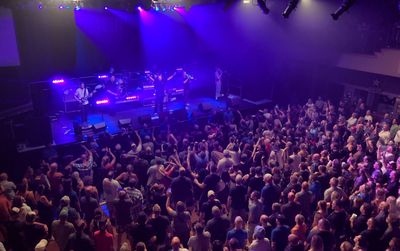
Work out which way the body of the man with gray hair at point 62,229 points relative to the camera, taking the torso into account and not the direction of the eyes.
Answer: away from the camera

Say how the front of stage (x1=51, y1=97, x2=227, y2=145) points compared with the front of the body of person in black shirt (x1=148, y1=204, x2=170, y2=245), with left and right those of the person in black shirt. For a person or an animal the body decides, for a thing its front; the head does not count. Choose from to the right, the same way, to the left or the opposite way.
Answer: the opposite way

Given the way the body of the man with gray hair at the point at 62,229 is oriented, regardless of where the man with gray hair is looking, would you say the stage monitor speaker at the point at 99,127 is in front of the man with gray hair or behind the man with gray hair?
in front

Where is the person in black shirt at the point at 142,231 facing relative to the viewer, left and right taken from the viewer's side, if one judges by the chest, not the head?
facing away from the viewer

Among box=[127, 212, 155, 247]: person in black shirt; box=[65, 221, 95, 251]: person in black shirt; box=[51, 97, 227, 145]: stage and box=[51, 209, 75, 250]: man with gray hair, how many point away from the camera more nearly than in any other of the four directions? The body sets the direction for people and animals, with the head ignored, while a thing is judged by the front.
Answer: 3

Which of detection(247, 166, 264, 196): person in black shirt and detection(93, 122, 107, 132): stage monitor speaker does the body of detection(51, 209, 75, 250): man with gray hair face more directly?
the stage monitor speaker

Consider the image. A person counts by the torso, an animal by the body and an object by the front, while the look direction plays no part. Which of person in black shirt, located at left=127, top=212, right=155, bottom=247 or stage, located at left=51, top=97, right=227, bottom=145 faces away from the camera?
the person in black shirt

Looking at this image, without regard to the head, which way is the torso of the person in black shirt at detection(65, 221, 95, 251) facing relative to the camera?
away from the camera

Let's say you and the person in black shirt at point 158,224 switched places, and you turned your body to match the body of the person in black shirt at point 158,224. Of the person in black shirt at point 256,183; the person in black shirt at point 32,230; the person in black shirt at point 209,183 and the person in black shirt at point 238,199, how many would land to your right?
3

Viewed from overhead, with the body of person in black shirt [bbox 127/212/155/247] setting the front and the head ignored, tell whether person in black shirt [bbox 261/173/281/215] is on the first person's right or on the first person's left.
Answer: on the first person's right

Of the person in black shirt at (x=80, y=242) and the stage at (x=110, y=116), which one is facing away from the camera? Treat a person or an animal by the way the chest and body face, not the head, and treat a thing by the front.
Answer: the person in black shirt

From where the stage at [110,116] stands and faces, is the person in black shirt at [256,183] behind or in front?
in front

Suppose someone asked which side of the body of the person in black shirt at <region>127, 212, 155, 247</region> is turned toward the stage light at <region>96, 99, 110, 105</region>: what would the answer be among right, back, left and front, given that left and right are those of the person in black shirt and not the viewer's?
front

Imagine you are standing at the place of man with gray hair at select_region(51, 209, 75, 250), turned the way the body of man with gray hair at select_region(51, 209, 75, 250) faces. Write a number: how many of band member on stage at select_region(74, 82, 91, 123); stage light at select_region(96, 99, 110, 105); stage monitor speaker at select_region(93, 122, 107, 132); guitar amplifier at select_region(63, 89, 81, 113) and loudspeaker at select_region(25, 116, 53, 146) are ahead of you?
5

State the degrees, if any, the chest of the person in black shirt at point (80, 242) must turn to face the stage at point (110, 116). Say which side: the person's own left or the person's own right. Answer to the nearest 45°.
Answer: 0° — they already face it

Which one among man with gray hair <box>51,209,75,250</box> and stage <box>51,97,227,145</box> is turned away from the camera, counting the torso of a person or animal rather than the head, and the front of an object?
the man with gray hair

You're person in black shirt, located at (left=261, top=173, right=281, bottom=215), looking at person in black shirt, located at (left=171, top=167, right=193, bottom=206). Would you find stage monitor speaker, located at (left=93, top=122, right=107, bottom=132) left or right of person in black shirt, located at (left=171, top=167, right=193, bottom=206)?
right

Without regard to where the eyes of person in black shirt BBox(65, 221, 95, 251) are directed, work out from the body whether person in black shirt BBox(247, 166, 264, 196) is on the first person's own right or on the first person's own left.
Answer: on the first person's own right

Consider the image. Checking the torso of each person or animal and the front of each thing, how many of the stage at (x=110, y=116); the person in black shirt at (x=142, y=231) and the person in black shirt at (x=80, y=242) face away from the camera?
2
